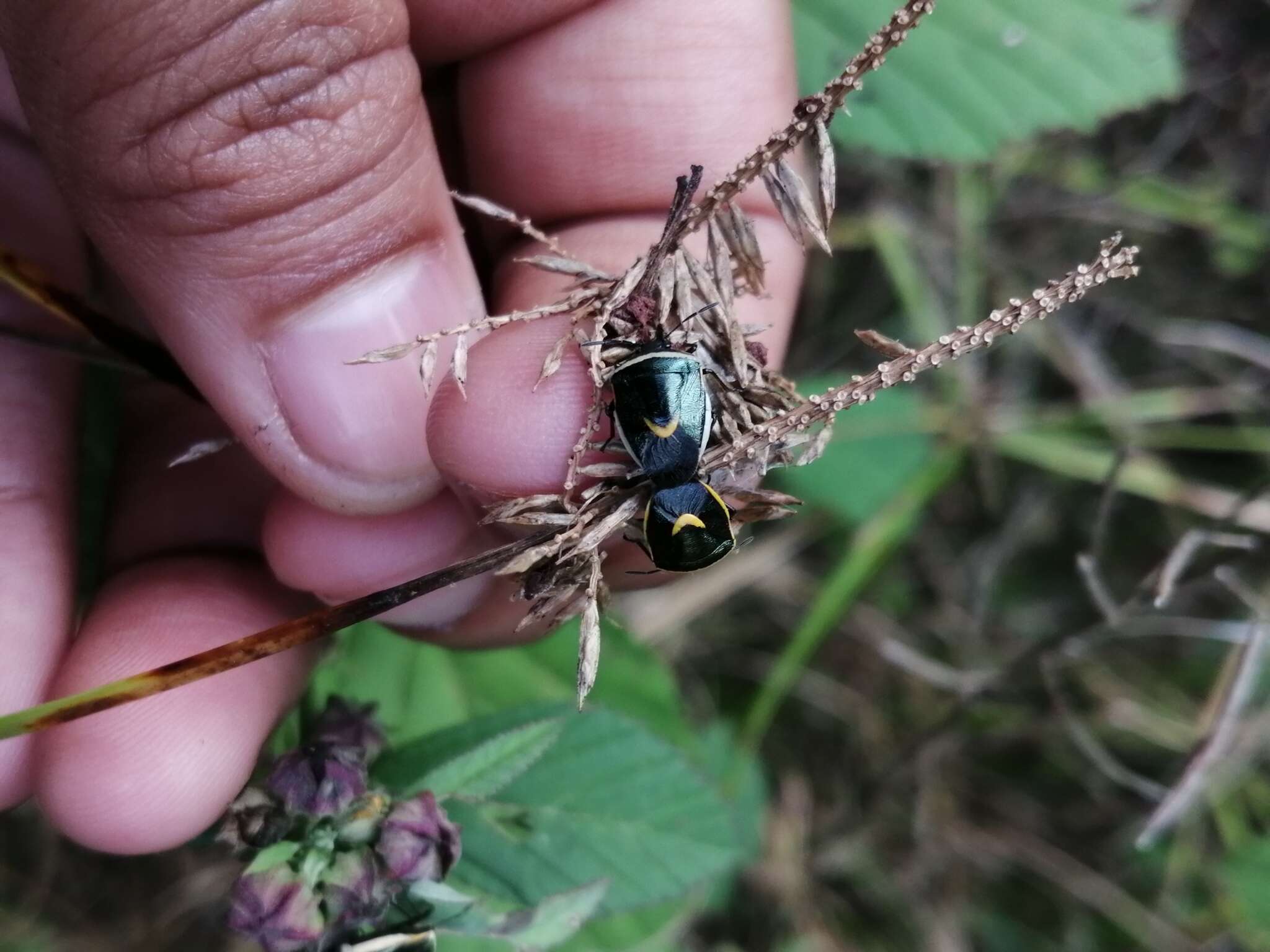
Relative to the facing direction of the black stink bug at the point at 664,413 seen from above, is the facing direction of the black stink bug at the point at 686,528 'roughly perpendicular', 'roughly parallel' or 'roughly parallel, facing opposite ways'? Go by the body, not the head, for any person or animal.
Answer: roughly parallel, facing opposite ways

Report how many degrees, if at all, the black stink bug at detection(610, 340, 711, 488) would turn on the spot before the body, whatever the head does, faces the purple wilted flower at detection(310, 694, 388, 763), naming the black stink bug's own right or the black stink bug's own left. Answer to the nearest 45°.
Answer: approximately 90° to the black stink bug's own left

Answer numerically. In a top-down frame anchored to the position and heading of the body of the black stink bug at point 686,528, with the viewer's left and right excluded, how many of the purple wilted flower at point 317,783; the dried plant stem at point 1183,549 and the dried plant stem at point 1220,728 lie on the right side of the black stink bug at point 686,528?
1

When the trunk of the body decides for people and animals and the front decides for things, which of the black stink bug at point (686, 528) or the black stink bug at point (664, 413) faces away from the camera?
the black stink bug at point (664, 413)

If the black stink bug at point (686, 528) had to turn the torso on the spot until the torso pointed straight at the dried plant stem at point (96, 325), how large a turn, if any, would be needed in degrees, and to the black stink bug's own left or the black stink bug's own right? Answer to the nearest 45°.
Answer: approximately 135° to the black stink bug's own right

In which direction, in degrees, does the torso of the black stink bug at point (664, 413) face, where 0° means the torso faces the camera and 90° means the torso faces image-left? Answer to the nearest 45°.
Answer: approximately 180°

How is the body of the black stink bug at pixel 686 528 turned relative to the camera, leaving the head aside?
toward the camera

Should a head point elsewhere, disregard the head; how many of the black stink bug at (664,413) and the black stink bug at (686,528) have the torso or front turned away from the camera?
1
